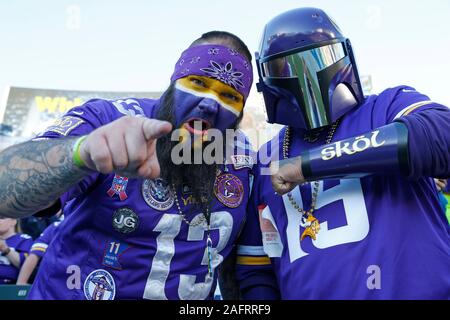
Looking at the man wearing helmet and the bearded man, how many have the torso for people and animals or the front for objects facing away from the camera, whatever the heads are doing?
0

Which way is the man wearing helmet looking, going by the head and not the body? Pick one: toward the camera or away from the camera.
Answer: toward the camera

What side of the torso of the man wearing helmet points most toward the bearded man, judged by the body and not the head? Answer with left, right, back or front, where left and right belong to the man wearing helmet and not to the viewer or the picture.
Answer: right

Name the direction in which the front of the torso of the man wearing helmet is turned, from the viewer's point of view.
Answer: toward the camera

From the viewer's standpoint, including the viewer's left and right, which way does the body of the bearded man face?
facing the viewer and to the right of the viewer

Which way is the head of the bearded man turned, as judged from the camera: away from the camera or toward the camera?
toward the camera
